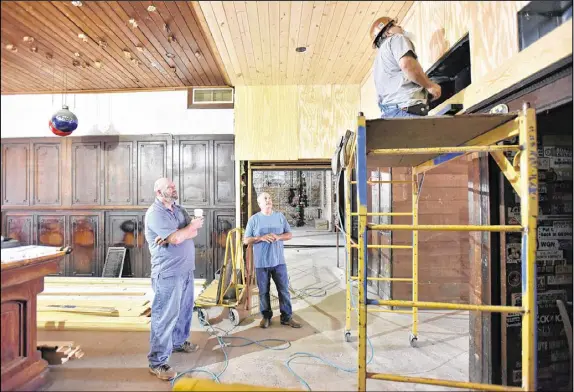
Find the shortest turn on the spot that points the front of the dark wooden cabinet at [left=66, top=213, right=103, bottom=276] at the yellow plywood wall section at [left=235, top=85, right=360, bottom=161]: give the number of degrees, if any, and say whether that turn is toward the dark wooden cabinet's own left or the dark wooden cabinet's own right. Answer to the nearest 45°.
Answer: approximately 135° to the dark wooden cabinet's own left

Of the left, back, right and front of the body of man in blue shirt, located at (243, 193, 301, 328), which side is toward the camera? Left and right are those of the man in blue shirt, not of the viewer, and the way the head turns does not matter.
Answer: front

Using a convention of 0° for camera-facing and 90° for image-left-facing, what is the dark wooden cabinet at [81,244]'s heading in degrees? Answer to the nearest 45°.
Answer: approximately 0°

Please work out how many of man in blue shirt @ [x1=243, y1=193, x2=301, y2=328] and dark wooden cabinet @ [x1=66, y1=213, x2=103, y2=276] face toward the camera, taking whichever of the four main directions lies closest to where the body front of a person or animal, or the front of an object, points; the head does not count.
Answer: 2
